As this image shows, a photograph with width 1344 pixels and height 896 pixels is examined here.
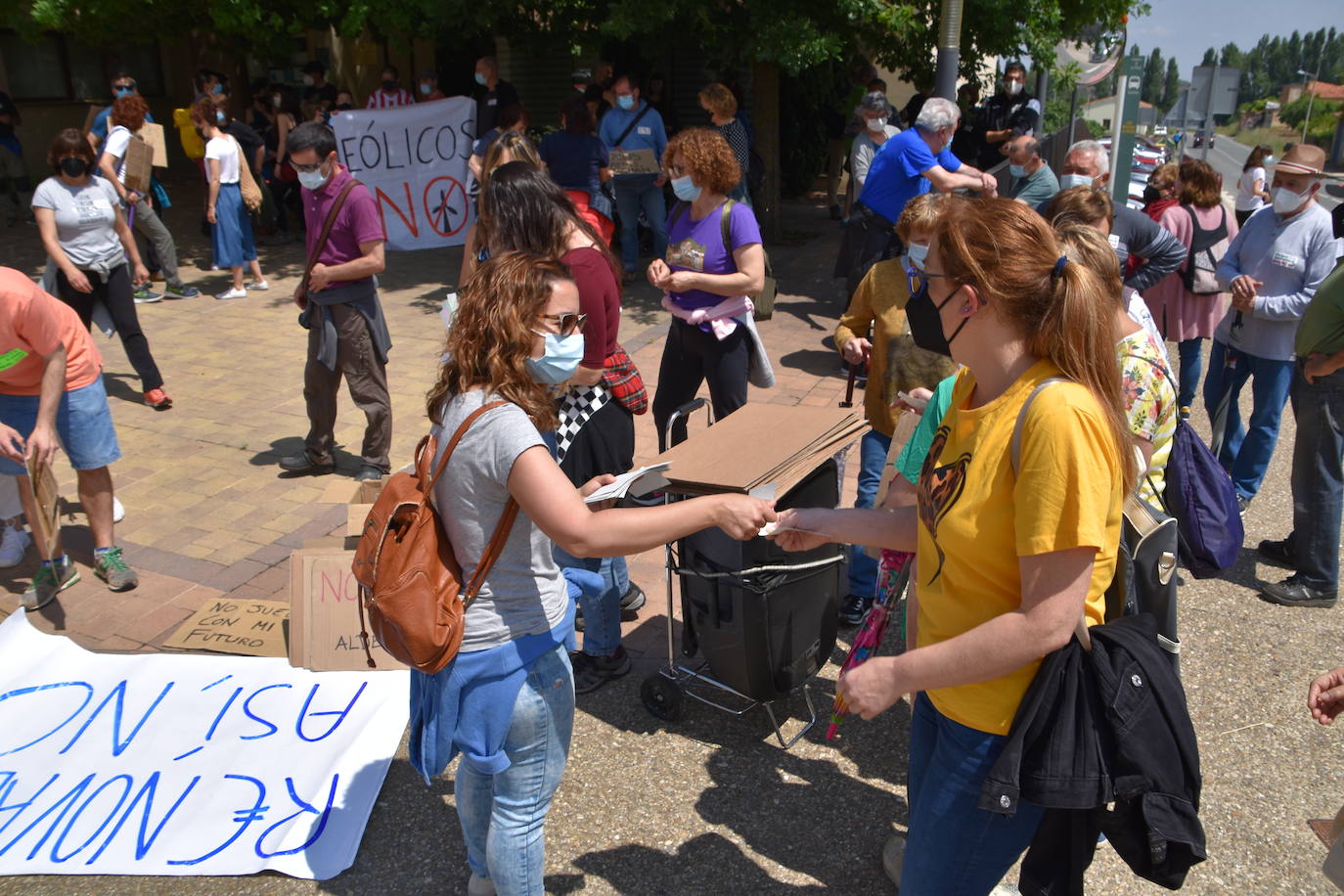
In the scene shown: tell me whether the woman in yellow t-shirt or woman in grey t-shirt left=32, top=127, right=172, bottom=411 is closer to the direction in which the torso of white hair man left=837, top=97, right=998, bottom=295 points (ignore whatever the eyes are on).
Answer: the woman in yellow t-shirt

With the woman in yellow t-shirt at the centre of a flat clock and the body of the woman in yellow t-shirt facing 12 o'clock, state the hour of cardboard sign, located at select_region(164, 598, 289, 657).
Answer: The cardboard sign is roughly at 1 o'clock from the woman in yellow t-shirt.

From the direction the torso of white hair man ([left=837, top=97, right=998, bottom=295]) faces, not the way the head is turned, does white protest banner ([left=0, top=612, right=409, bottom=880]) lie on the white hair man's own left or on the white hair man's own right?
on the white hair man's own right

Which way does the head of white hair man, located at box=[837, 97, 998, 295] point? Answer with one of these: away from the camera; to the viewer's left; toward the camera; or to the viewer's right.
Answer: to the viewer's right

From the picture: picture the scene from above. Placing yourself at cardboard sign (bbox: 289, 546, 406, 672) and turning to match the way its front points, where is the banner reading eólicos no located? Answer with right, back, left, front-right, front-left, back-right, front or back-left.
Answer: back

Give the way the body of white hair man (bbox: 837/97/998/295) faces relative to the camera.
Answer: to the viewer's right

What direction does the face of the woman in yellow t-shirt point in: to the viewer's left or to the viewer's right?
to the viewer's left

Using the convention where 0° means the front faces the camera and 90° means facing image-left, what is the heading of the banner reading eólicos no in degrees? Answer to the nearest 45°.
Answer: approximately 0°

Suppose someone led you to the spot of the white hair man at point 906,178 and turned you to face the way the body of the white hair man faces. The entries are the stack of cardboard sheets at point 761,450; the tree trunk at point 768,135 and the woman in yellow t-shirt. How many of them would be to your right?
2

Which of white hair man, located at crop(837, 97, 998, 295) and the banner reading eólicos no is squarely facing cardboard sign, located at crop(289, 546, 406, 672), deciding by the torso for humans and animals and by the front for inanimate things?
the banner reading eólicos no

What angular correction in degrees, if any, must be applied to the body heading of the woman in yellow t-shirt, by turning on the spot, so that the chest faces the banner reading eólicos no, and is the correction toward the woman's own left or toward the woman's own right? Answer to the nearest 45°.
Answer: approximately 45° to the woman's own right

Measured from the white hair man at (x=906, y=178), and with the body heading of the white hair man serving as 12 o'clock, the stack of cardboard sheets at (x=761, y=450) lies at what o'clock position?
The stack of cardboard sheets is roughly at 3 o'clock from the white hair man.
